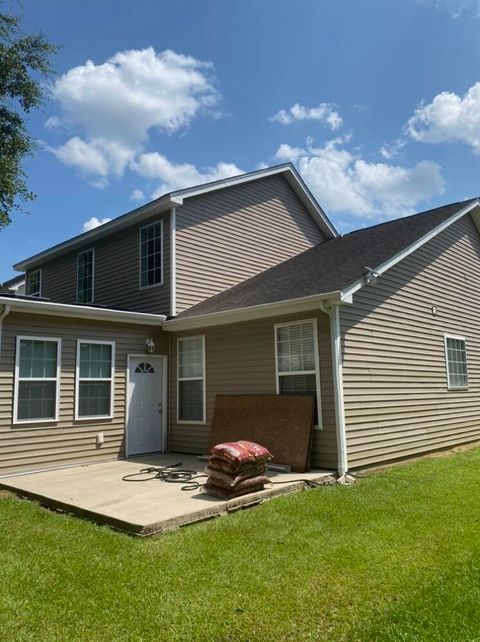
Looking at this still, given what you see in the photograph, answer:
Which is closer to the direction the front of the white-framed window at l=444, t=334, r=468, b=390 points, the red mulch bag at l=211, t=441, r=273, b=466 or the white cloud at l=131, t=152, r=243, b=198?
the red mulch bag

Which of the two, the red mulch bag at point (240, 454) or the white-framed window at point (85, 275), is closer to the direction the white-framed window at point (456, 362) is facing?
the red mulch bag

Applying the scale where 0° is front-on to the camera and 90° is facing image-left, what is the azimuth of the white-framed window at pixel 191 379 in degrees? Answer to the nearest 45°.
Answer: approximately 45°

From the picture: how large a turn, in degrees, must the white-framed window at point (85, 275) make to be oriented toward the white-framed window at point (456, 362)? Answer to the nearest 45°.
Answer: approximately 90° to its left

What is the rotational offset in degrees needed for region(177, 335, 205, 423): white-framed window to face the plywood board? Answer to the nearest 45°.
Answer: approximately 90° to its left

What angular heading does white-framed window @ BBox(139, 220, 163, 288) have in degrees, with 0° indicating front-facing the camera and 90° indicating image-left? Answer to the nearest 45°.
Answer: approximately 45°

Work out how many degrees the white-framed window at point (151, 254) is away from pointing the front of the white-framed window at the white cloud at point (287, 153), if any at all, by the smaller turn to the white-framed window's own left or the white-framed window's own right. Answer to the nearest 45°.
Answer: approximately 180°

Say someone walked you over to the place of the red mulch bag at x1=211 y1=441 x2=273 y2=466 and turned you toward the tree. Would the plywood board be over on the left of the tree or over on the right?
right

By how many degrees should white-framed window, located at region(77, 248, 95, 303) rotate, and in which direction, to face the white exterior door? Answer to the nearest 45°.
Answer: approximately 45° to its left
